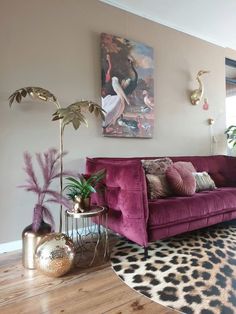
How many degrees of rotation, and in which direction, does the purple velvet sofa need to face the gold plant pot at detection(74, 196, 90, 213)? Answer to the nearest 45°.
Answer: approximately 90° to its right

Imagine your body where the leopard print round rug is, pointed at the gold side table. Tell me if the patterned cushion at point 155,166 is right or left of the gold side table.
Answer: right

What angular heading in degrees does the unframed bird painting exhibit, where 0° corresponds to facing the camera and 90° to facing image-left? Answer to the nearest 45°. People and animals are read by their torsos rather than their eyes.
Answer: approximately 315°

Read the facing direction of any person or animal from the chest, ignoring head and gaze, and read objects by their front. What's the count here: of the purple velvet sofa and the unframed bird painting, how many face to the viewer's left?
0

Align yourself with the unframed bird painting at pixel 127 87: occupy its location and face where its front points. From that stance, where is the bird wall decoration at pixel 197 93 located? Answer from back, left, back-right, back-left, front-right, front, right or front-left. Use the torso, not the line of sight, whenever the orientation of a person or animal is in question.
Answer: left

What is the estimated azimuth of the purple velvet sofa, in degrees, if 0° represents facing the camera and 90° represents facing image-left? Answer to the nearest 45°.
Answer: approximately 315°
